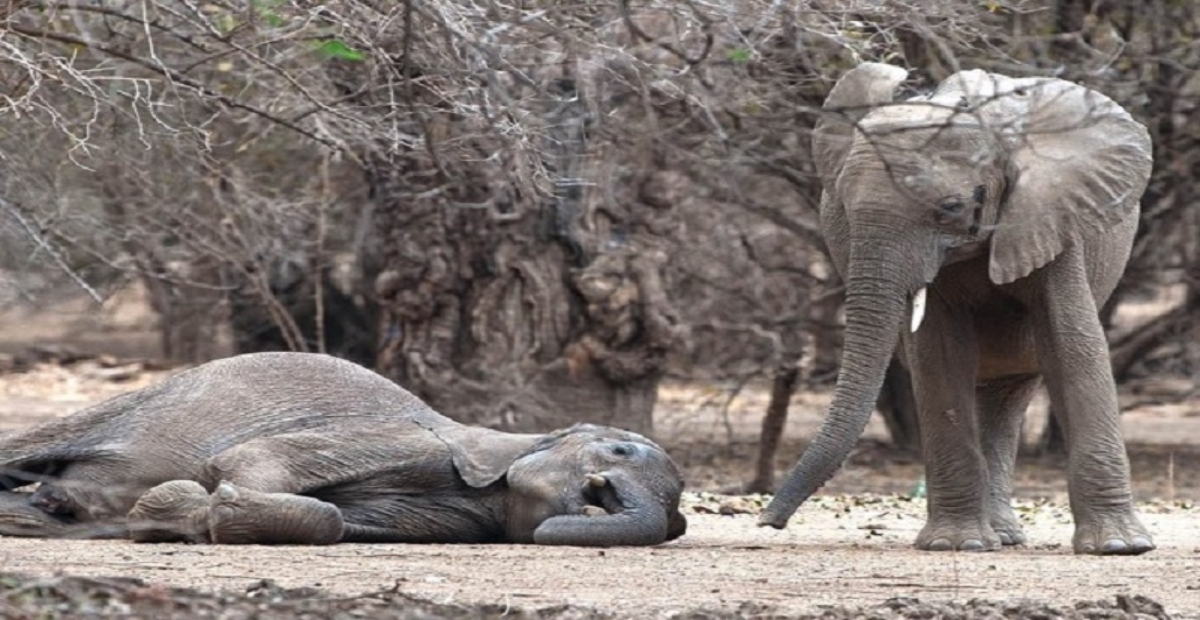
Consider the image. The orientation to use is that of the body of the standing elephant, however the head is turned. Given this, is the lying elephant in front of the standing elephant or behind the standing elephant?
in front

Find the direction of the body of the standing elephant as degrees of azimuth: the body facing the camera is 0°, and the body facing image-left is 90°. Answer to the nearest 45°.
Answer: approximately 45°

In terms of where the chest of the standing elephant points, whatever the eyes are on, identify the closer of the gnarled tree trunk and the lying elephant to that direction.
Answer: the lying elephant

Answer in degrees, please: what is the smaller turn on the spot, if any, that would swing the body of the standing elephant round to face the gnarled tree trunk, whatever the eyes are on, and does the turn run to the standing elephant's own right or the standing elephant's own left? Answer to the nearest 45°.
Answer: approximately 90° to the standing elephant's own right
